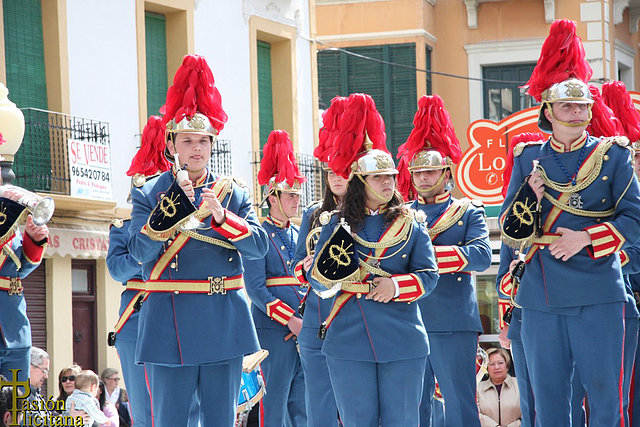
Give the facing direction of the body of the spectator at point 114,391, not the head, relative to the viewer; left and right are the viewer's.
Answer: facing the viewer and to the right of the viewer

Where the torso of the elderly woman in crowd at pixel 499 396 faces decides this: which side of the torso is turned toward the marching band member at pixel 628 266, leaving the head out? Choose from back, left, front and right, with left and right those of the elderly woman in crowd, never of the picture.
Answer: front

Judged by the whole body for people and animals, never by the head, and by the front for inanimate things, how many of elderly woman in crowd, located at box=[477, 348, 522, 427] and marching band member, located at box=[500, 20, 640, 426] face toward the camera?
2

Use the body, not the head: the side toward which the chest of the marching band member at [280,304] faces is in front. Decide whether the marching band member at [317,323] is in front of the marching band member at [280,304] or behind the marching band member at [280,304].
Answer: in front

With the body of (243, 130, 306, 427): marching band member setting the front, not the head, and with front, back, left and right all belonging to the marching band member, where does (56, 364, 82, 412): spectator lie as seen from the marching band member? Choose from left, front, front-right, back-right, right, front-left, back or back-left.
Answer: back

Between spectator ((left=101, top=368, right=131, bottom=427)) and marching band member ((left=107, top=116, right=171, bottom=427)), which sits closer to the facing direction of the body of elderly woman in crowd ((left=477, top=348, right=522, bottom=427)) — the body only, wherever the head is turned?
the marching band member

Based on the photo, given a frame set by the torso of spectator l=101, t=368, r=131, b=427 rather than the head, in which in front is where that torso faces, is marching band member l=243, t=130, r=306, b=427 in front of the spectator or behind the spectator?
in front
